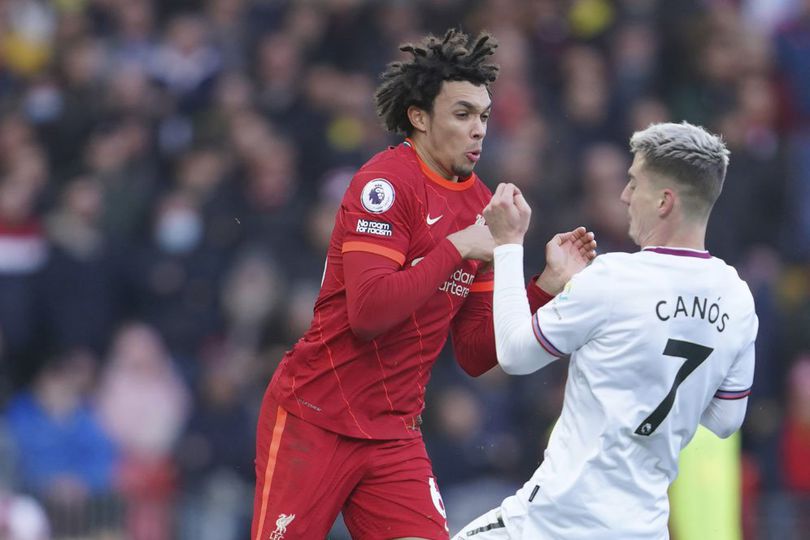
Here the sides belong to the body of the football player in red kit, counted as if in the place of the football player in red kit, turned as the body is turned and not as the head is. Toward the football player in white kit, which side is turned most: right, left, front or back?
front

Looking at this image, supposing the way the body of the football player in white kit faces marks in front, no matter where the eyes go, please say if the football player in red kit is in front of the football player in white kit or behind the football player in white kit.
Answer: in front

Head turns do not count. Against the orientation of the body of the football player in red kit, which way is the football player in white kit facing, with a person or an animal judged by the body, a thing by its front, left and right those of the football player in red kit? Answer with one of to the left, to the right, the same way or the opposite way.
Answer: the opposite way

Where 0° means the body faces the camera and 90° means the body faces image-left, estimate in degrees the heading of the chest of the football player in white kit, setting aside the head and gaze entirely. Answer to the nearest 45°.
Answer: approximately 135°

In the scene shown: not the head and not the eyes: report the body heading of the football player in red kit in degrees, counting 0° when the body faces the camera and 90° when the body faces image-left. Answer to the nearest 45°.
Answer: approximately 315°
